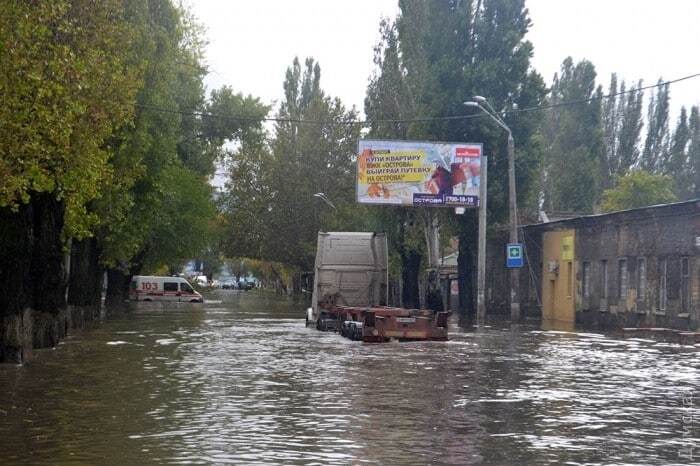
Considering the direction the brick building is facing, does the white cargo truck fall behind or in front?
in front

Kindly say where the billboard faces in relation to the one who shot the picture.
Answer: facing the viewer

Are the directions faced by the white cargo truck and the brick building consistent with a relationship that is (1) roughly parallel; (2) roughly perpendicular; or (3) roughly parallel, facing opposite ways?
roughly perpendicular

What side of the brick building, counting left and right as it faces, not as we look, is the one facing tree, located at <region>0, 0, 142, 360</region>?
front

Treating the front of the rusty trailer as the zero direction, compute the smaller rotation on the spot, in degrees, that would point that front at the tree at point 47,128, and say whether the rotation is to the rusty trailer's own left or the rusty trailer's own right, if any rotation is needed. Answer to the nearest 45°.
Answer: approximately 90° to the rusty trailer's own left

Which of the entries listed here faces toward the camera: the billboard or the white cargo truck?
the billboard

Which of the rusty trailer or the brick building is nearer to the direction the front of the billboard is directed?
the rusty trailer

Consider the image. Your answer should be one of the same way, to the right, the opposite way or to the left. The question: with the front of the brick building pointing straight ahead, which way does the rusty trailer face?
to the right

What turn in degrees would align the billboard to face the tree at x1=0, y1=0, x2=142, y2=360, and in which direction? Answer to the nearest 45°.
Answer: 0° — it already faces it

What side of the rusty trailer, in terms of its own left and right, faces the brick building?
right

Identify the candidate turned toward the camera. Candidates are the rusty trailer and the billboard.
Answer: the billboard
